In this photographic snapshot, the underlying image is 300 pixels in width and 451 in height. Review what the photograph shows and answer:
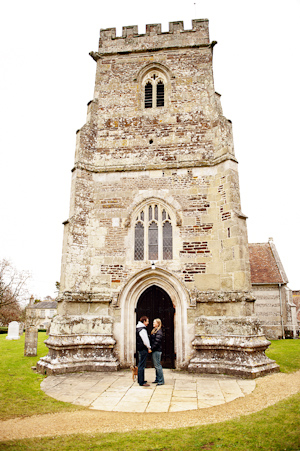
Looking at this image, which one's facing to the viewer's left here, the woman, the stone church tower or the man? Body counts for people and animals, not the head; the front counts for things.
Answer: the woman

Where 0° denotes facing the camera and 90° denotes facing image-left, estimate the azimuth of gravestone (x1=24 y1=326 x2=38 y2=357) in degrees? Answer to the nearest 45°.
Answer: approximately 0°

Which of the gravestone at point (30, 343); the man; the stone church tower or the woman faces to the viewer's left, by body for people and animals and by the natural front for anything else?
the woman

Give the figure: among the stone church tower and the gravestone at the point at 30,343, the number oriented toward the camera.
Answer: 2

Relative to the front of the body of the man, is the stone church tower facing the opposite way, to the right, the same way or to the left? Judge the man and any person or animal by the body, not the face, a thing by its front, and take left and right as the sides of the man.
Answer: to the right

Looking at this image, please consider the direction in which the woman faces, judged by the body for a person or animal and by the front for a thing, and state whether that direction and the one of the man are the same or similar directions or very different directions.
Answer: very different directions

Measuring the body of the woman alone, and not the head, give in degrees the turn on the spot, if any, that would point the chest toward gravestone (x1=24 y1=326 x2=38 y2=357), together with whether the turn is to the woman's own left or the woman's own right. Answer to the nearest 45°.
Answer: approximately 45° to the woman's own right

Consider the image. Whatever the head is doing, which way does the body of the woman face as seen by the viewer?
to the viewer's left

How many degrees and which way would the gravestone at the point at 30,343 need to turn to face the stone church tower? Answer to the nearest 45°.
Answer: approximately 45° to its left

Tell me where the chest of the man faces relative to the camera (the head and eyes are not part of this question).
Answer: to the viewer's right
